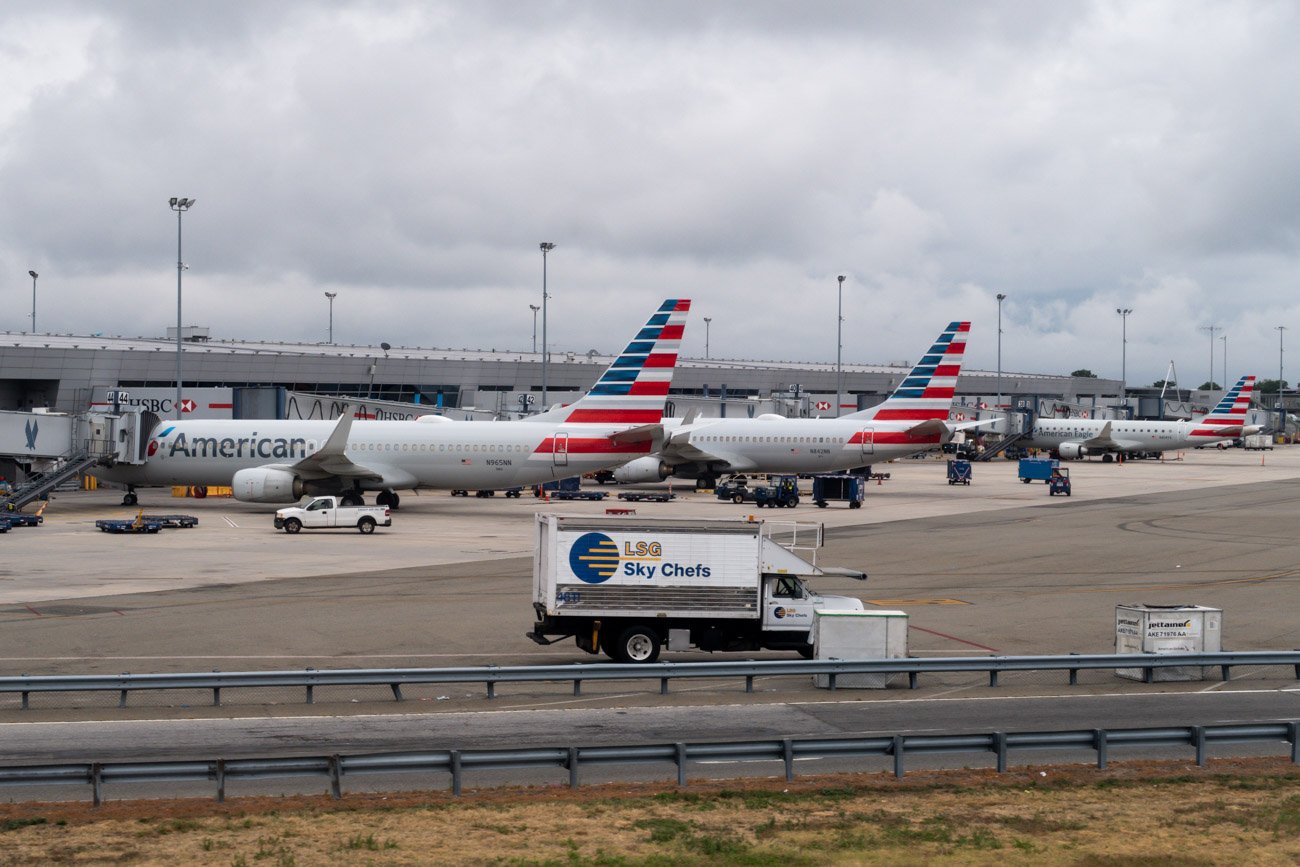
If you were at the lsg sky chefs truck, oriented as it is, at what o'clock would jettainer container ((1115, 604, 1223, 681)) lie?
The jettainer container is roughly at 12 o'clock from the lsg sky chefs truck.

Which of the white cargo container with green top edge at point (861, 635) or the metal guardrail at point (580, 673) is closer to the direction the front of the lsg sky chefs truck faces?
the white cargo container with green top edge

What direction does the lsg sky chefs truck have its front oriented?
to the viewer's right

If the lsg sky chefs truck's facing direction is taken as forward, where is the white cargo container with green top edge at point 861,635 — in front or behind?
in front

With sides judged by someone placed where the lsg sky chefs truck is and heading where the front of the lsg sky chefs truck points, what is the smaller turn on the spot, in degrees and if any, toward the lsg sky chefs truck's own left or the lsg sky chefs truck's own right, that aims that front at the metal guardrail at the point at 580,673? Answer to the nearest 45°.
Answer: approximately 90° to the lsg sky chefs truck's own right

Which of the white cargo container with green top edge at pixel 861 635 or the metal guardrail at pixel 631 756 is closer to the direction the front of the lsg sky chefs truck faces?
the white cargo container with green top edge

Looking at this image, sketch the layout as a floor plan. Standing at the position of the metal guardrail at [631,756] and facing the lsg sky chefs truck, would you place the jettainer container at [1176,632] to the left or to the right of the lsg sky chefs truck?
right

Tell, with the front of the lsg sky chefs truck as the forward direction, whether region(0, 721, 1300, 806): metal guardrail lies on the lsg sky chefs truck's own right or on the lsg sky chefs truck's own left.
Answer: on the lsg sky chefs truck's own right
